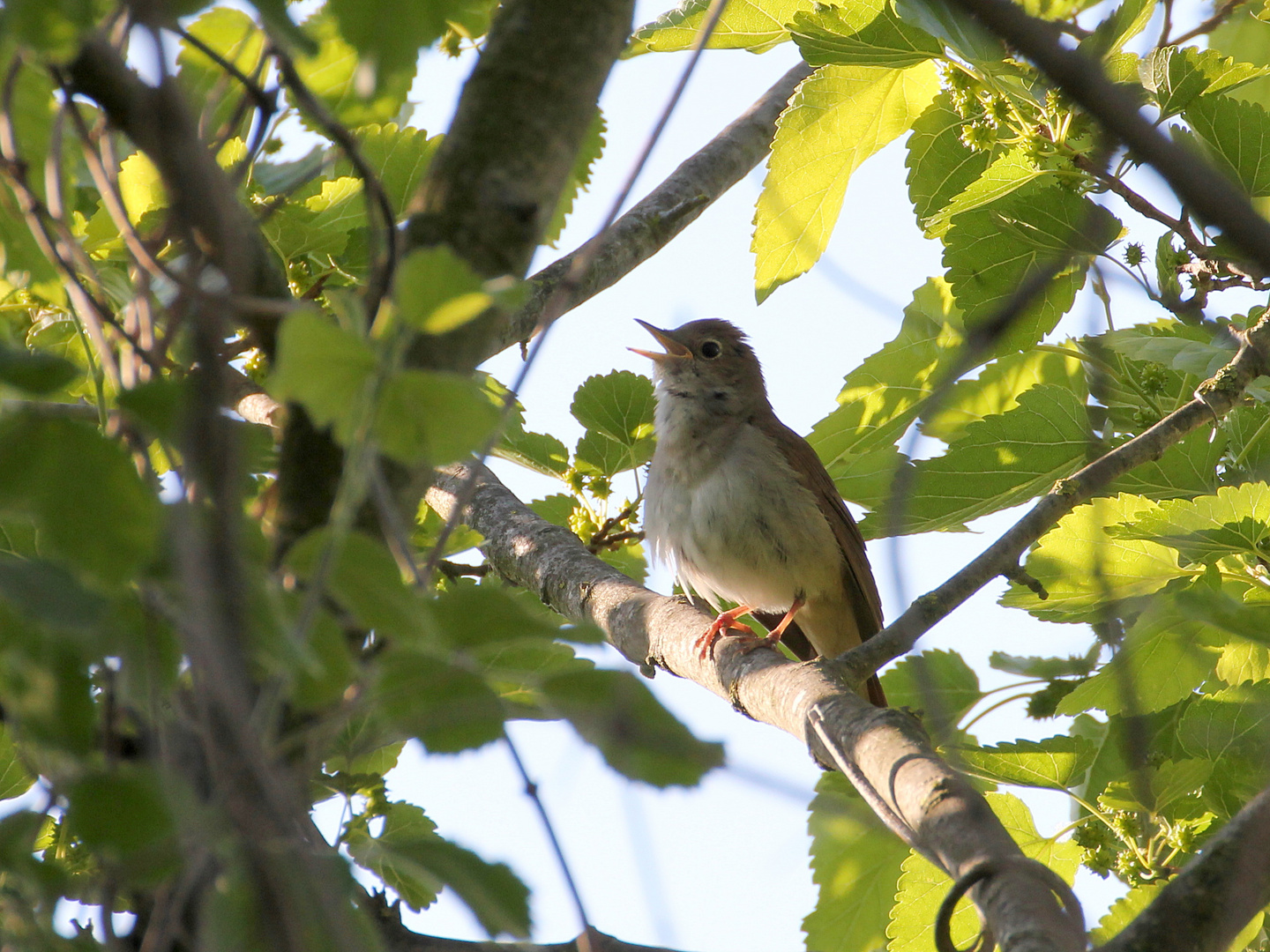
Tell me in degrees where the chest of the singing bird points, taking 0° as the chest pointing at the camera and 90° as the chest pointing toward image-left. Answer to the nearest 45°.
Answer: approximately 45°

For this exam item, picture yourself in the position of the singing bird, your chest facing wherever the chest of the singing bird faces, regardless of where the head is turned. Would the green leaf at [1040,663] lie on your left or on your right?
on your left
